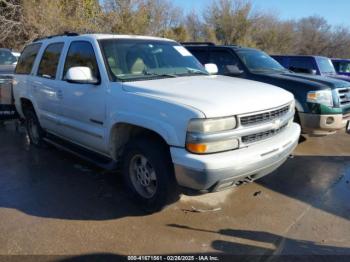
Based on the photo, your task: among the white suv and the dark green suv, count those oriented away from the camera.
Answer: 0

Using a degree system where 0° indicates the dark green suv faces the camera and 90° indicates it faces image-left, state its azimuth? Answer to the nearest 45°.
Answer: approximately 315°

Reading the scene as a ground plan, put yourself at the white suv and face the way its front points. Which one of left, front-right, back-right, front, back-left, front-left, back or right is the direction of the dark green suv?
left

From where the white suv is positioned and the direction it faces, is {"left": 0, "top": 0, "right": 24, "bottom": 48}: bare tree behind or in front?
behind

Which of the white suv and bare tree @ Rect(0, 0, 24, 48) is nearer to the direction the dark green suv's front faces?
the white suv

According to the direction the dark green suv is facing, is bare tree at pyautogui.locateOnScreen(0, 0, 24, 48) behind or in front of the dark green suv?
behind

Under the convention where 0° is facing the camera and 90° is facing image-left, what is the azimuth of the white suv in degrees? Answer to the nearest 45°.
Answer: approximately 315°

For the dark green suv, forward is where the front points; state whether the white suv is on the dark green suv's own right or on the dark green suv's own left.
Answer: on the dark green suv's own right
